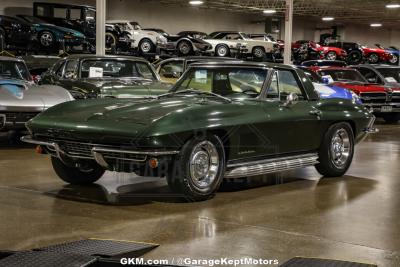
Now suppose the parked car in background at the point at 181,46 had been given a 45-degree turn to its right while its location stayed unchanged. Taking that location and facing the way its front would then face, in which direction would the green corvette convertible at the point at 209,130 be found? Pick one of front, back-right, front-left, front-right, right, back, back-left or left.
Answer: front

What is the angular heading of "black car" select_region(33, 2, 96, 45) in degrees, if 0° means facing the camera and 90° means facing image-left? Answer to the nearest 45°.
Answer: approximately 315°

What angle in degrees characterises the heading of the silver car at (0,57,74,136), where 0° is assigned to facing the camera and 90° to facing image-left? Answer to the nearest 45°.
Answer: approximately 315°

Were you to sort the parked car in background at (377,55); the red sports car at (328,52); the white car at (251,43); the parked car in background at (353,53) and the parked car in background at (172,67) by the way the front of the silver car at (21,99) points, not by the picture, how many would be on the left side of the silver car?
5

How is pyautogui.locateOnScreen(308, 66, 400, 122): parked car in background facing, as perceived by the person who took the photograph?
facing the viewer and to the right of the viewer

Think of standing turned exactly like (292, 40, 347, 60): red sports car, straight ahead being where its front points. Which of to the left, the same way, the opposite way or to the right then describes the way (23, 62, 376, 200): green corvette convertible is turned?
to the right

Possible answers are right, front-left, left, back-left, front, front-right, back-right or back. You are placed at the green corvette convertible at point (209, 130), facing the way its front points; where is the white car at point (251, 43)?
back-right

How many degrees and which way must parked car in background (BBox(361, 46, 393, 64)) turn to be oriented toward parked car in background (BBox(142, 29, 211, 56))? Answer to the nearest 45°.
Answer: approximately 90° to its right

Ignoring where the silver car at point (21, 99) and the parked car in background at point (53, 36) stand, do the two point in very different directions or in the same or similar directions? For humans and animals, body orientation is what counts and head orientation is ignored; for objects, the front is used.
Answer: same or similar directions

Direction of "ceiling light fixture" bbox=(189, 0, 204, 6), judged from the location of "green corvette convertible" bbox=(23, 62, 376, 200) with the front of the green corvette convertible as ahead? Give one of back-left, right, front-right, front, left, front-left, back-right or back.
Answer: back-right

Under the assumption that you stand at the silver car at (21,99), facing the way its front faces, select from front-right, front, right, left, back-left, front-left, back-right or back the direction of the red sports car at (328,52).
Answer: left

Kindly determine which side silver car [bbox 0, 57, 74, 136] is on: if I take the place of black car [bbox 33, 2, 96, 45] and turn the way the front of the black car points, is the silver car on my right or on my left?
on my right

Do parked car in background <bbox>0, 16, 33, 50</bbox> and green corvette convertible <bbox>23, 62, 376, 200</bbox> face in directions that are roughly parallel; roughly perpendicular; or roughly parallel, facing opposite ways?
roughly perpendicular

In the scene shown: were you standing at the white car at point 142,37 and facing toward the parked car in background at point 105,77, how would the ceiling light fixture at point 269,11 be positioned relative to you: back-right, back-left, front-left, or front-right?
back-left

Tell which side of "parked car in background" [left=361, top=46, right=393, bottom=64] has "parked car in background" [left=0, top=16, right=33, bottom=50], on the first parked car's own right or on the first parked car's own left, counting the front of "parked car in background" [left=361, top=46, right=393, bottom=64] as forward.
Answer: on the first parked car's own right
